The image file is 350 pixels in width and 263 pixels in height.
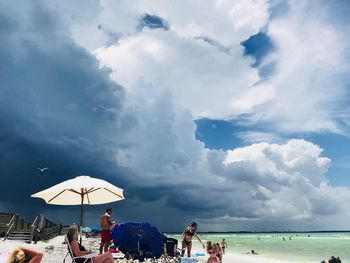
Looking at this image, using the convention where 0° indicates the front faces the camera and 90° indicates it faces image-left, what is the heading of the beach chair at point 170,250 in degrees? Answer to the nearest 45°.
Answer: approximately 180°

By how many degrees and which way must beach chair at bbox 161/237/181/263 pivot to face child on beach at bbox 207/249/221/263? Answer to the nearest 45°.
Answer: approximately 135° to its right

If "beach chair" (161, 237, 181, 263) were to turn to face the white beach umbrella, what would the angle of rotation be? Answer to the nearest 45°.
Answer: approximately 135° to its left

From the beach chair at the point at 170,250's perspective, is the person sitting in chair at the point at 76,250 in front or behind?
behind

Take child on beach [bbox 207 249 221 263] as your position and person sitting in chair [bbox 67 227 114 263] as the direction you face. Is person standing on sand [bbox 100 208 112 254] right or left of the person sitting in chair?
right

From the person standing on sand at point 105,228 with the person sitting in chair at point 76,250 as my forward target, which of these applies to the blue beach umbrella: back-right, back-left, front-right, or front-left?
front-left
